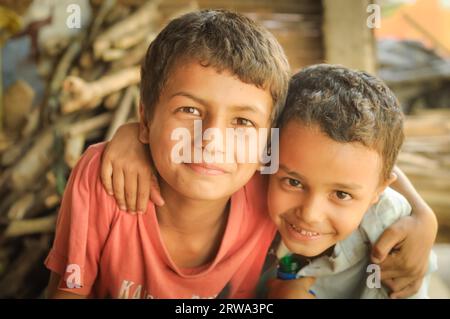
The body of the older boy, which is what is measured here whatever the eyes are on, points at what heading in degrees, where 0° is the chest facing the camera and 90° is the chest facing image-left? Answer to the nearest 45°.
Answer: approximately 0°

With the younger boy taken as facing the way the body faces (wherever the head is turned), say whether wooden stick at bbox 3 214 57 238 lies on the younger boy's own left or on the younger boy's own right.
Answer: on the younger boy's own right

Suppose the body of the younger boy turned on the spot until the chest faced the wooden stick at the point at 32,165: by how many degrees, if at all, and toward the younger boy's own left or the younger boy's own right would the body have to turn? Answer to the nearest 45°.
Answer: approximately 90° to the younger boy's own right

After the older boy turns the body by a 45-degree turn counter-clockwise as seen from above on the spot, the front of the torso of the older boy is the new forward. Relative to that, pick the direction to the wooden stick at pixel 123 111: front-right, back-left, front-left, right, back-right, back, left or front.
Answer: back-left

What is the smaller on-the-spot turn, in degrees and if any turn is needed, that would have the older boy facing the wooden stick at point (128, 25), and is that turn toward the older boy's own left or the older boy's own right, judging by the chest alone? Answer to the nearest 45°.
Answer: approximately 180°

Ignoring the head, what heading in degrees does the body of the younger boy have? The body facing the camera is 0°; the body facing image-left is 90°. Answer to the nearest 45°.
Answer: approximately 45°

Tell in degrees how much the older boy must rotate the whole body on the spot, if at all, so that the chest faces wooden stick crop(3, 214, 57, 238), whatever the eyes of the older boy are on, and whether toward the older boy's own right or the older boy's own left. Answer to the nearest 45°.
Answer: approximately 135° to the older boy's own right

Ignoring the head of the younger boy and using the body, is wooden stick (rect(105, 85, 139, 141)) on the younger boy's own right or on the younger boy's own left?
on the younger boy's own right

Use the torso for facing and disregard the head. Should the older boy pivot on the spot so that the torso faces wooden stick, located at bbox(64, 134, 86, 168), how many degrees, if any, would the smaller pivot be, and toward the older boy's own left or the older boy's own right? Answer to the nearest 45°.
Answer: approximately 180°

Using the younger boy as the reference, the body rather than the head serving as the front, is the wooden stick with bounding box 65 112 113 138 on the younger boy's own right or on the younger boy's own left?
on the younger boy's own right

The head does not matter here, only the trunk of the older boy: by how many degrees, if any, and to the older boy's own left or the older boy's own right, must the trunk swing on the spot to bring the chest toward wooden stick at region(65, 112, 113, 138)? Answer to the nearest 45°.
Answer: approximately 180°
